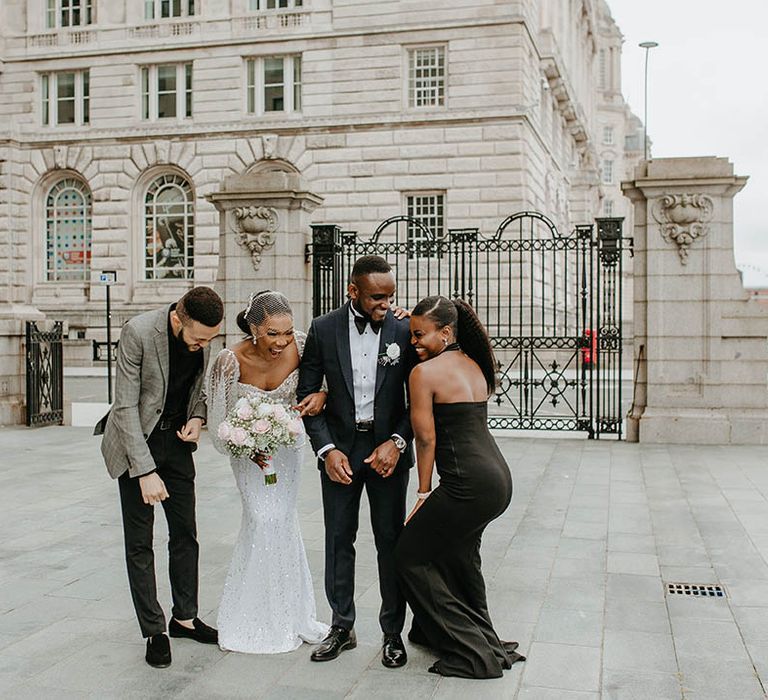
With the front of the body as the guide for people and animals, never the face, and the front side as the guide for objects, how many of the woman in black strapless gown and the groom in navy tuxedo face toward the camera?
1

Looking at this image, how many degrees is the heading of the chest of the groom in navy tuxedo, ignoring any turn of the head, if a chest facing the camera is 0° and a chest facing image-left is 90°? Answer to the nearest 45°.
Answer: approximately 0°

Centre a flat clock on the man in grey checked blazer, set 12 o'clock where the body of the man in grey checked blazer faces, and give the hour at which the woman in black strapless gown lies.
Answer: The woman in black strapless gown is roughly at 11 o'clock from the man in grey checked blazer.

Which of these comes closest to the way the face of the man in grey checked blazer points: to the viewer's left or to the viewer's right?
to the viewer's right

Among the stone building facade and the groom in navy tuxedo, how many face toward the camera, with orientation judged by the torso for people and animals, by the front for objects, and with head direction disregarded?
2

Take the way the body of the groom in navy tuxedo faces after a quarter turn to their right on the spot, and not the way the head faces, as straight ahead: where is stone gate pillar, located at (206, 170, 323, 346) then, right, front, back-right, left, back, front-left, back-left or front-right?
right

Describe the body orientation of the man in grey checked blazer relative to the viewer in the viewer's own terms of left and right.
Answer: facing the viewer and to the right of the viewer

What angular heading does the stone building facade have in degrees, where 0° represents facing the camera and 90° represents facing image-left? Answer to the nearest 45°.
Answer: approximately 0°

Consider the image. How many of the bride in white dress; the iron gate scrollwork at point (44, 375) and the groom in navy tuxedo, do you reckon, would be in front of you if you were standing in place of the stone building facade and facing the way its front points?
3
